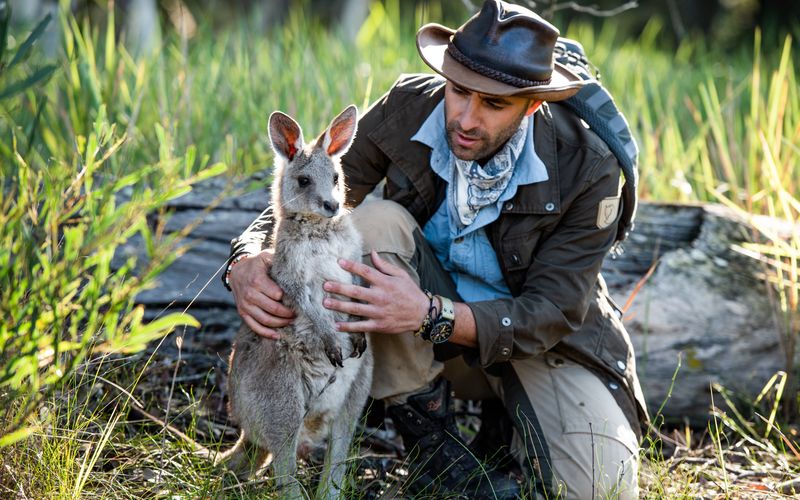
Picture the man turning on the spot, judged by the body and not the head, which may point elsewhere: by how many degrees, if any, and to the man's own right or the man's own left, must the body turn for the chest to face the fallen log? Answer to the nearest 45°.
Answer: approximately 180°

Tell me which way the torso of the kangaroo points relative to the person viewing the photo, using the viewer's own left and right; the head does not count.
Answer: facing the viewer and to the right of the viewer

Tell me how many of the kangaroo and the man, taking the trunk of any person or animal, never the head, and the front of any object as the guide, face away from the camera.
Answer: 0

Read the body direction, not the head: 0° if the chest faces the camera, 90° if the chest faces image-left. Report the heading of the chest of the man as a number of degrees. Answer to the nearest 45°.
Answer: approximately 45°

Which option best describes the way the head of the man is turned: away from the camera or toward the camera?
toward the camera

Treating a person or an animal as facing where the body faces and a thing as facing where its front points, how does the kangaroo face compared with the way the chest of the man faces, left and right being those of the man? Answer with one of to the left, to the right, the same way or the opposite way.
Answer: to the left
